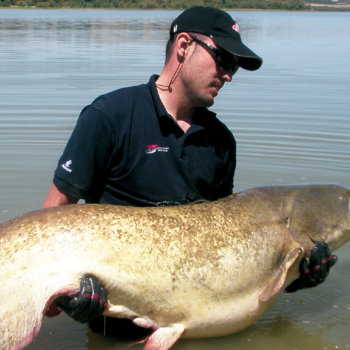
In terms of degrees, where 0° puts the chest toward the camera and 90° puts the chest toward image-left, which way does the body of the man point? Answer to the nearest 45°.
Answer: approximately 315°

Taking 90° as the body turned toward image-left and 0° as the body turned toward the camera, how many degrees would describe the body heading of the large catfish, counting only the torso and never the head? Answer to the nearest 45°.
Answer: approximately 270°

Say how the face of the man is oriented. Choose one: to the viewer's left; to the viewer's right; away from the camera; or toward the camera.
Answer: to the viewer's right
